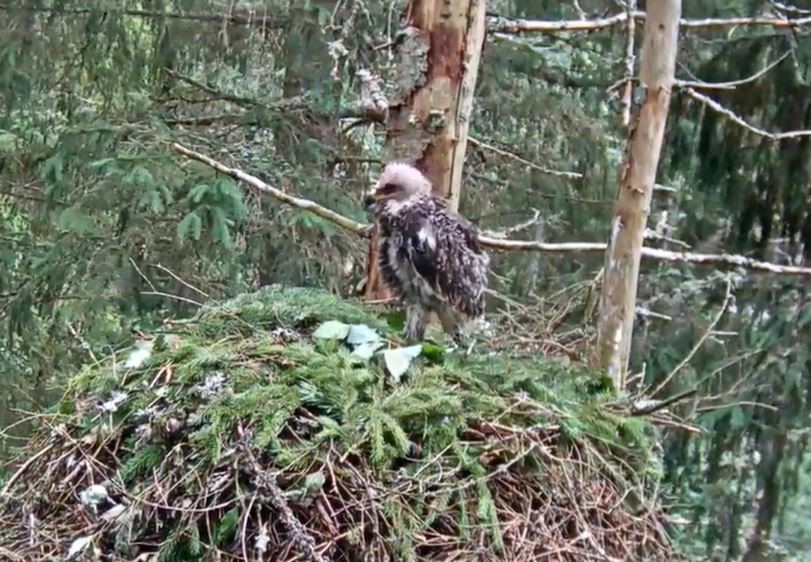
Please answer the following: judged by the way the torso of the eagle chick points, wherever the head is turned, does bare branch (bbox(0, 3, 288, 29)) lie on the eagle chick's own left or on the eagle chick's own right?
on the eagle chick's own right

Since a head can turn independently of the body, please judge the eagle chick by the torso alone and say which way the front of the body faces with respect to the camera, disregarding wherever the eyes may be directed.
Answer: to the viewer's left
